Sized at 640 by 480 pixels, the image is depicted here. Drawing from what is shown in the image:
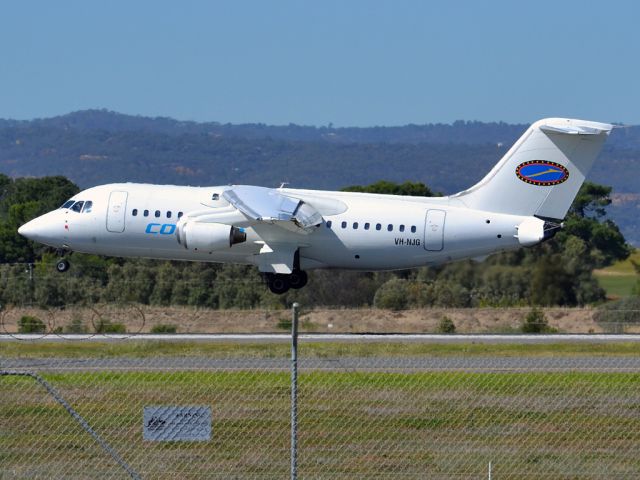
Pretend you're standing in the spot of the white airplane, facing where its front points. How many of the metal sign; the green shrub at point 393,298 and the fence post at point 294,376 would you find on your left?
2

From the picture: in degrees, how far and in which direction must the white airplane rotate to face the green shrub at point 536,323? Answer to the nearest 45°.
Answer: approximately 90° to its right

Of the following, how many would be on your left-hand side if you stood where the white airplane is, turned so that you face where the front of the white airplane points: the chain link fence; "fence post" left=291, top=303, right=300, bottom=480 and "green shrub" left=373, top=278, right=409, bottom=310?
2

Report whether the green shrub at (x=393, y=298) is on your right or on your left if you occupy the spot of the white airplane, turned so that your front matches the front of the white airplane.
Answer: on your right

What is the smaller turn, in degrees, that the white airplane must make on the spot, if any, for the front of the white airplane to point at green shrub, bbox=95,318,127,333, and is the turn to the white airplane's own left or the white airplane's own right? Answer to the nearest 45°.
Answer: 0° — it already faces it

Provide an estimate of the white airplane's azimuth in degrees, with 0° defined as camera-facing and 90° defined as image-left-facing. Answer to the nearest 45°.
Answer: approximately 90°

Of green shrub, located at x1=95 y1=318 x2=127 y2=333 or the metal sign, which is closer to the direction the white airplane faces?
the green shrub
